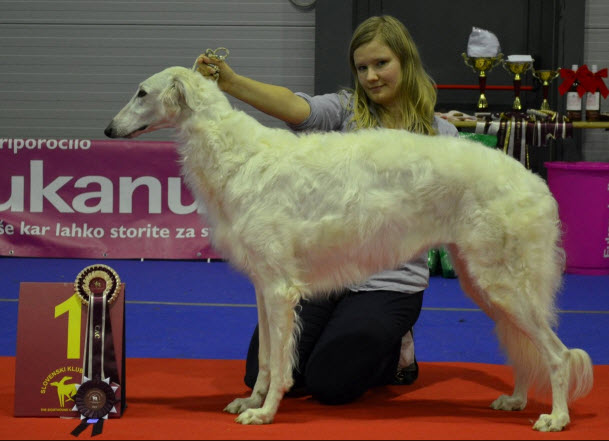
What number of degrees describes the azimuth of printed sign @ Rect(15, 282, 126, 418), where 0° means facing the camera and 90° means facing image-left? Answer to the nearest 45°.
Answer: approximately 0°

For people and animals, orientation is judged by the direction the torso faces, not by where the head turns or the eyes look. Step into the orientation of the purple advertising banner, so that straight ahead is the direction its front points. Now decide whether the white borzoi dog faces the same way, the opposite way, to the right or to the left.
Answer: to the right

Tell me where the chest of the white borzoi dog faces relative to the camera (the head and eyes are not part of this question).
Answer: to the viewer's left

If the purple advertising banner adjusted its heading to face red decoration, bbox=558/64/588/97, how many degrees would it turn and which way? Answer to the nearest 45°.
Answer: approximately 90° to its left

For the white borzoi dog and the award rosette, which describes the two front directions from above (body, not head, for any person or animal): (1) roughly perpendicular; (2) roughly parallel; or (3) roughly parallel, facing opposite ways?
roughly perpendicular

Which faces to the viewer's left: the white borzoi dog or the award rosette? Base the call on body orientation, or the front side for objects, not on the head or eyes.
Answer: the white borzoi dog

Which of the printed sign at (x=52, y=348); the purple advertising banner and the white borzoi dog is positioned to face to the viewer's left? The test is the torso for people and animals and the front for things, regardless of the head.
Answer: the white borzoi dog

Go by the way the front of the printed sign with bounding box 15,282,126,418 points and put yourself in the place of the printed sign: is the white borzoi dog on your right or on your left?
on your left

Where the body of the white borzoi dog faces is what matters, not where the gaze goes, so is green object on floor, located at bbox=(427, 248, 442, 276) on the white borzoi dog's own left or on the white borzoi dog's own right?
on the white borzoi dog's own right
